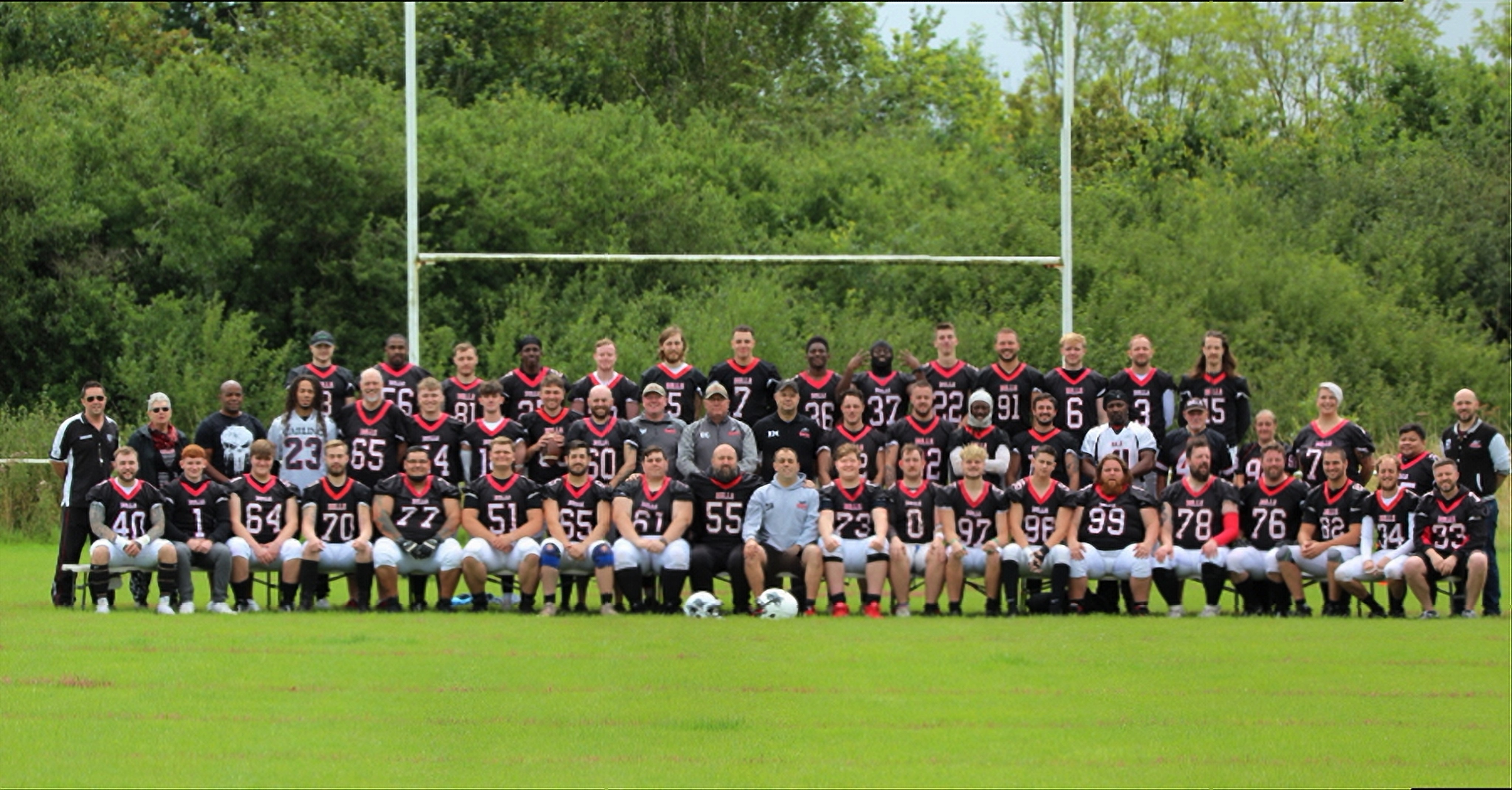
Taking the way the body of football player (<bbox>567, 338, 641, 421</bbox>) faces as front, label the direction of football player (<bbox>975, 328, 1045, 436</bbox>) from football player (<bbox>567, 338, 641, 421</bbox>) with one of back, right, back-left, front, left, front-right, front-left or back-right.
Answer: left

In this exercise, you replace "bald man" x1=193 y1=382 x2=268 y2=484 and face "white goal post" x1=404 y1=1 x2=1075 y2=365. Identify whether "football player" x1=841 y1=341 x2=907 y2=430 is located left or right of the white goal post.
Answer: right

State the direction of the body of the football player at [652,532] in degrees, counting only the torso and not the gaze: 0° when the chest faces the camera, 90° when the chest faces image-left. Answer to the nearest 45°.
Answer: approximately 0°

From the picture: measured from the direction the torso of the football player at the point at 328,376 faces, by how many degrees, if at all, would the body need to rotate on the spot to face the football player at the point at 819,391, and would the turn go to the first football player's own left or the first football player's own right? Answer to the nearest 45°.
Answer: approximately 90° to the first football player's own left

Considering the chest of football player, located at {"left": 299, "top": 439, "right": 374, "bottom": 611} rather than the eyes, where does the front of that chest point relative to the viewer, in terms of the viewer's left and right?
facing the viewer

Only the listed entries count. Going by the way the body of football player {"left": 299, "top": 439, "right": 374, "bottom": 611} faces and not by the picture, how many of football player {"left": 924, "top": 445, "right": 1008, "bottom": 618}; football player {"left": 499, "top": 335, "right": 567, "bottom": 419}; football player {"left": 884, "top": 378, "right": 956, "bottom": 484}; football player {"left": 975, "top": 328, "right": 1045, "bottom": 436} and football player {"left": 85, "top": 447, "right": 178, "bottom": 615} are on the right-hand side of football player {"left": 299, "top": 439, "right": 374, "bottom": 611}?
1

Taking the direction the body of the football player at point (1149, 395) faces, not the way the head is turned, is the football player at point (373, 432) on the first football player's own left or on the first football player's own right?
on the first football player's own right

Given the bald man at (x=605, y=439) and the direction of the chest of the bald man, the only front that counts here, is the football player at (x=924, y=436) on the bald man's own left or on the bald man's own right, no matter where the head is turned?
on the bald man's own left

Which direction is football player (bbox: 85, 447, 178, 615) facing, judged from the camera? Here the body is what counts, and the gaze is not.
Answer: toward the camera

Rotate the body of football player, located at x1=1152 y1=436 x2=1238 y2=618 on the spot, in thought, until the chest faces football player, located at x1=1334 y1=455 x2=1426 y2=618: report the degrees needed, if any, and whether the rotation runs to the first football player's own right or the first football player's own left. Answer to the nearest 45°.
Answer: approximately 90° to the first football player's own left
